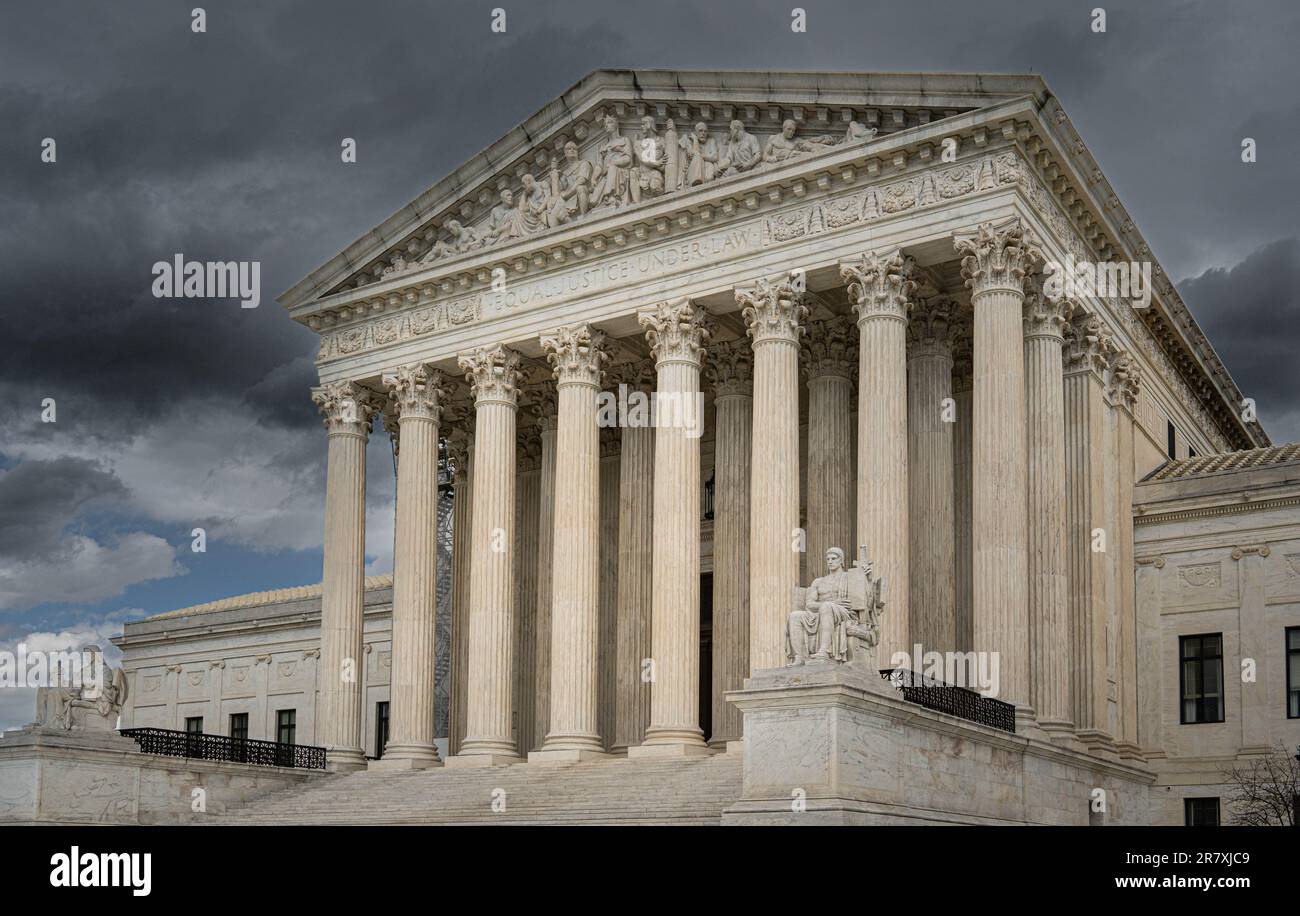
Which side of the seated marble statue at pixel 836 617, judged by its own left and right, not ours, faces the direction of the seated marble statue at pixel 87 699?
right

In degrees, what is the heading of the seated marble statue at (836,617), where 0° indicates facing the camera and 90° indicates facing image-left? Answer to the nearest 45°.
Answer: approximately 45°

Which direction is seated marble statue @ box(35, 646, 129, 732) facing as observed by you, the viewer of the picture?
facing to the left of the viewer

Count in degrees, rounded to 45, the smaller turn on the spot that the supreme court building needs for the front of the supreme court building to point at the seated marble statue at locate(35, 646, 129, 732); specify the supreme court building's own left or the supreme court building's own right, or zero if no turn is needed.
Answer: approximately 45° to the supreme court building's own right

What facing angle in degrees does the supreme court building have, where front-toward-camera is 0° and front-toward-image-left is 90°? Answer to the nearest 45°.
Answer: approximately 45°

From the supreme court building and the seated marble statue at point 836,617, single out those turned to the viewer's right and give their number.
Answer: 0

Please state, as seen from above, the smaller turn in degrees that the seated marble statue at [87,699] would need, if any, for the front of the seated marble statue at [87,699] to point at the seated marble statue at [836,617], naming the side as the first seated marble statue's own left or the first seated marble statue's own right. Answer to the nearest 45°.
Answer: approximately 135° to the first seated marble statue's own left

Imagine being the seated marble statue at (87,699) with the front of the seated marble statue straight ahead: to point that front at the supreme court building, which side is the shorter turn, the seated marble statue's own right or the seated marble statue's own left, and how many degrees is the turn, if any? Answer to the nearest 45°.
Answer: approximately 180°

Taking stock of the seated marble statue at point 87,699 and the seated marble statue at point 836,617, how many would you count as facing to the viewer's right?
0
